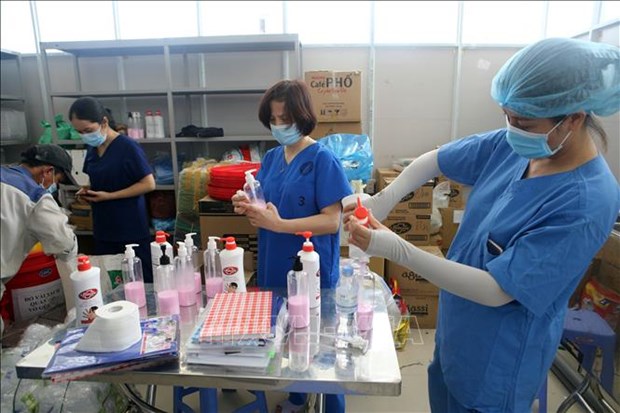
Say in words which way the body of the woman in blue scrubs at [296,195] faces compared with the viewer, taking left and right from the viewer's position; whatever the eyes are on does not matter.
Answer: facing the viewer and to the left of the viewer

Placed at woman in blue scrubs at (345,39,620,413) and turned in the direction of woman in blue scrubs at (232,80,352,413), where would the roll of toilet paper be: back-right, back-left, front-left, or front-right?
front-left

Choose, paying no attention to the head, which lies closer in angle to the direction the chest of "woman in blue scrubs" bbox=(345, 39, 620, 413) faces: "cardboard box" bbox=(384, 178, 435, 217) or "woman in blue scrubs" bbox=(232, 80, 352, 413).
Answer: the woman in blue scrubs

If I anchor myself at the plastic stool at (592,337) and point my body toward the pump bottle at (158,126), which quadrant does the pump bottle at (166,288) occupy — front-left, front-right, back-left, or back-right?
front-left

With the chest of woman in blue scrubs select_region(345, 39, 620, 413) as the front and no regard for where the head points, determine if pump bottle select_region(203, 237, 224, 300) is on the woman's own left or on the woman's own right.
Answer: on the woman's own right

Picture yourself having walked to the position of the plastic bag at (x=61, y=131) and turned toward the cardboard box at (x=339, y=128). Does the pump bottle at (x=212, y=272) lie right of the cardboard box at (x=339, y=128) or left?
right

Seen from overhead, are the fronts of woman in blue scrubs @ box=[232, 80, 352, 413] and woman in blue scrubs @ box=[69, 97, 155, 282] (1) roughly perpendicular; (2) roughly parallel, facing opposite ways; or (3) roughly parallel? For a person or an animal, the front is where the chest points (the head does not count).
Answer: roughly parallel

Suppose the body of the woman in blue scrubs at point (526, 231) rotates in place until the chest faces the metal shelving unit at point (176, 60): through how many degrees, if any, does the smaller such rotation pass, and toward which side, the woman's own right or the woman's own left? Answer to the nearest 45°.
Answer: approximately 90° to the woman's own right

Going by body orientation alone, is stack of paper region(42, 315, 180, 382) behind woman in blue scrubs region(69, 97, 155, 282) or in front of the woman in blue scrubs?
in front

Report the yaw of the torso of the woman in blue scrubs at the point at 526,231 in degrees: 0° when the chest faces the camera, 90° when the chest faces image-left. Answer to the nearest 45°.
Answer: approximately 45°

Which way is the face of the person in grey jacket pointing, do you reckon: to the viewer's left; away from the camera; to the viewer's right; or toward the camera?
to the viewer's right

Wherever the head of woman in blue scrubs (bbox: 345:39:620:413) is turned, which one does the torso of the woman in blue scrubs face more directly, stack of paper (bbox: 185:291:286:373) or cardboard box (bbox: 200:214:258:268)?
the stack of paper
